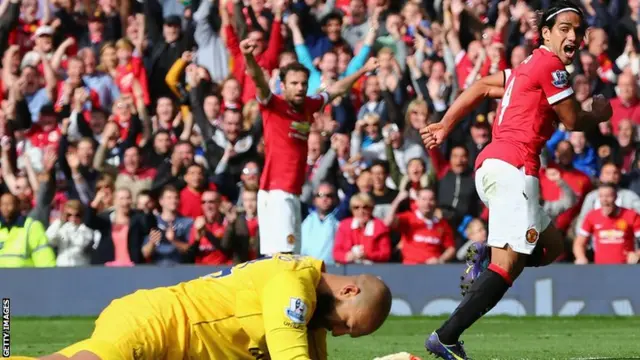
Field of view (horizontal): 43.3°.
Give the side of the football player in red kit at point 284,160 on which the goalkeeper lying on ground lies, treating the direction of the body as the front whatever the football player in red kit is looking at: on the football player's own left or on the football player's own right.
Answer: on the football player's own right

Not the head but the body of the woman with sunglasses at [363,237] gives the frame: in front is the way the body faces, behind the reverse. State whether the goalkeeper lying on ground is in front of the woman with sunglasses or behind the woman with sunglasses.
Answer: in front

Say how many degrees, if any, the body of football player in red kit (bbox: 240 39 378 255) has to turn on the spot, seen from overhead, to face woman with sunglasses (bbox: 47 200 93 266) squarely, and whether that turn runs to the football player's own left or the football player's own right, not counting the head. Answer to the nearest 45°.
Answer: approximately 180°

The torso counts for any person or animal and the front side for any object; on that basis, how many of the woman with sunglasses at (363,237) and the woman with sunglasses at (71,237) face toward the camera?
2

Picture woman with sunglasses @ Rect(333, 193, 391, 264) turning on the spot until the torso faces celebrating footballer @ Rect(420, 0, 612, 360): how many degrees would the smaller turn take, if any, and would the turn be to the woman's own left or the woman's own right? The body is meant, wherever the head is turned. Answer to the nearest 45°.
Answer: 0° — they already face them

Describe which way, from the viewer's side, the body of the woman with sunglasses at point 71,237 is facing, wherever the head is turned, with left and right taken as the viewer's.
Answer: facing the viewer

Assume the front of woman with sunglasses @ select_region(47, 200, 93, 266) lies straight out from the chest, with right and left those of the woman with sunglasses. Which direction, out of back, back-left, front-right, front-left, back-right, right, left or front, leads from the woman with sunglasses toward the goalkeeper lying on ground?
front

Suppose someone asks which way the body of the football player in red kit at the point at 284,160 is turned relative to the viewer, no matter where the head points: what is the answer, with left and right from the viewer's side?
facing the viewer and to the right of the viewer

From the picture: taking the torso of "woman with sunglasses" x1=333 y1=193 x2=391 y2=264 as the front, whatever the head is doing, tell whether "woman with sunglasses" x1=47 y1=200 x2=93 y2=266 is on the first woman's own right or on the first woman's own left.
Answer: on the first woman's own right

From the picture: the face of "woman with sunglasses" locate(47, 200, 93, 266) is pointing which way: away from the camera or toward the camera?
toward the camera

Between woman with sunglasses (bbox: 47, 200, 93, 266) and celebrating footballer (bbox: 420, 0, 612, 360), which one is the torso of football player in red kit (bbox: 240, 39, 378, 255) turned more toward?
the celebrating footballer

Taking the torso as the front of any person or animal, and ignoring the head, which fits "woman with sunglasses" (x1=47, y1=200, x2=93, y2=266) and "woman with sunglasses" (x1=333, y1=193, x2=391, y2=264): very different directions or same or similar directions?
same or similar directions
